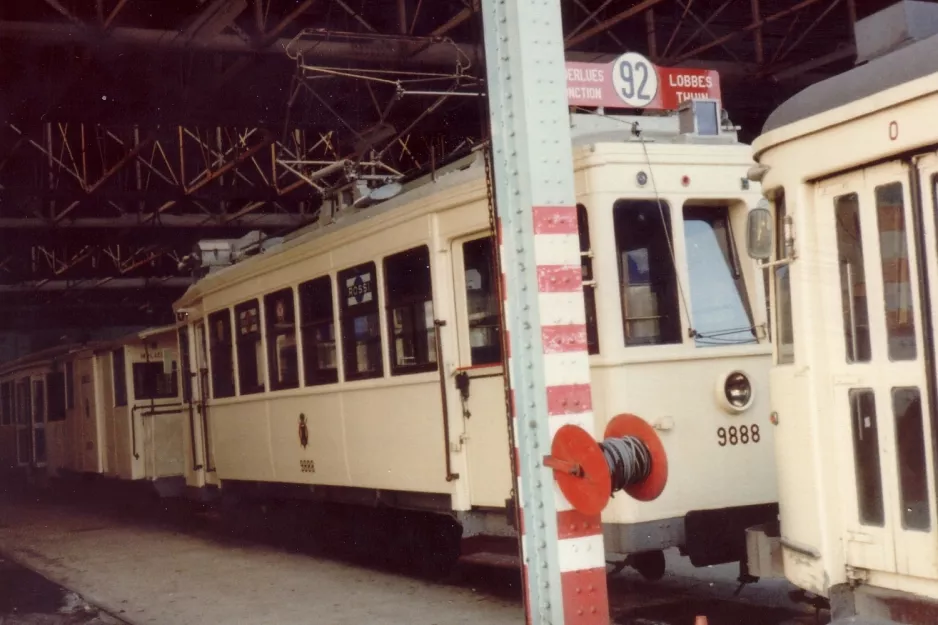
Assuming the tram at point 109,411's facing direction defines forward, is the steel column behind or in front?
in front

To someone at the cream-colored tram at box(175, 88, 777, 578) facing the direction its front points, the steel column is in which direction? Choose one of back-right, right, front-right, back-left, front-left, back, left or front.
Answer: front-right

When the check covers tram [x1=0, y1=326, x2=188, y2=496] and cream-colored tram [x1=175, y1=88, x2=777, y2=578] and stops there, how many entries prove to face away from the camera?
0

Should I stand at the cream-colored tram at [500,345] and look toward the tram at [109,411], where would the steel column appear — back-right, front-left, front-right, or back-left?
back-left

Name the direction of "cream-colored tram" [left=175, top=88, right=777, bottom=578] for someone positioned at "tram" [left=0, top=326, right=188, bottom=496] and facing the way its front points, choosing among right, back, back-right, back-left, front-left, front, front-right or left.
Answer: front-right

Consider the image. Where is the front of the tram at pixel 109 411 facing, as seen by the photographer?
facing the viewer and to the right of the viewer

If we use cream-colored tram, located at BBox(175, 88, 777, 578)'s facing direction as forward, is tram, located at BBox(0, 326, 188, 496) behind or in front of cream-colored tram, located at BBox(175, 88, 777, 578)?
behind

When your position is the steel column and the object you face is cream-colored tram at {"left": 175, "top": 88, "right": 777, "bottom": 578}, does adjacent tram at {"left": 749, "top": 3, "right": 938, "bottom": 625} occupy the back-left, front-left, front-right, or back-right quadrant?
front-right
